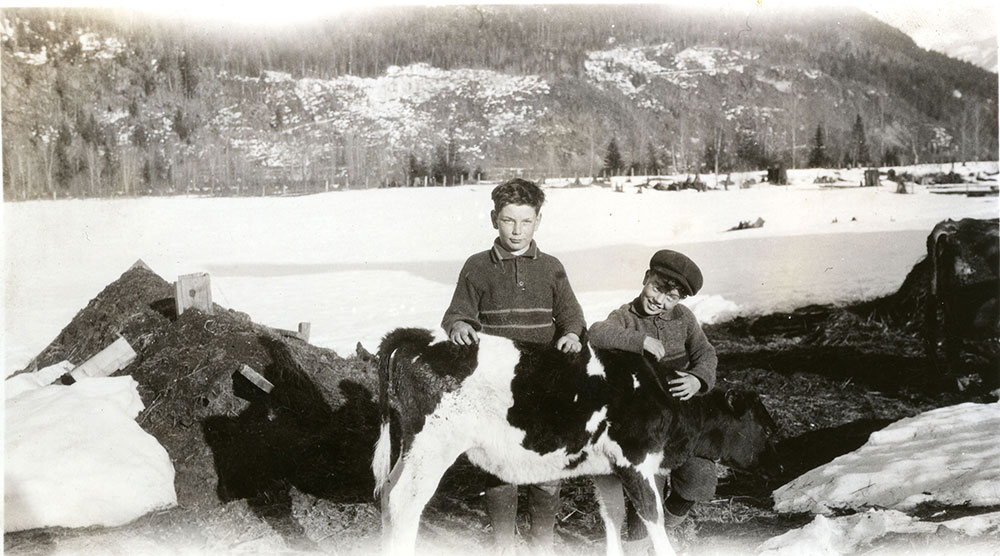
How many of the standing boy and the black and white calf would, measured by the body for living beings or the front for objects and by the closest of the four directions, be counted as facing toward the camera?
1

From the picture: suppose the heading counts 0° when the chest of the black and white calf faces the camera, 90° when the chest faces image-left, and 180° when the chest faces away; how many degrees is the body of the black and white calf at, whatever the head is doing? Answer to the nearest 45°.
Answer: approximately 270°

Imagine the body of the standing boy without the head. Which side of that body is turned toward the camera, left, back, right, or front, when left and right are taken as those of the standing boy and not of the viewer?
front

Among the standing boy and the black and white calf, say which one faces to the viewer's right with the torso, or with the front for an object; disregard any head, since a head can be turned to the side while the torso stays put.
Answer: the black and white calf

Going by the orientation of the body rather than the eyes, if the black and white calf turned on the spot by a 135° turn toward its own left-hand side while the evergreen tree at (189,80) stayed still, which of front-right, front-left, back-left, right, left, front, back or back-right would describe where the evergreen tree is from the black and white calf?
front

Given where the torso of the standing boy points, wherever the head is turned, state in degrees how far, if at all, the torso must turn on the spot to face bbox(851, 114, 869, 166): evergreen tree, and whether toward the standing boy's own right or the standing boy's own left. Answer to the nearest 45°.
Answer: approximately 135° to the standing boy's own left

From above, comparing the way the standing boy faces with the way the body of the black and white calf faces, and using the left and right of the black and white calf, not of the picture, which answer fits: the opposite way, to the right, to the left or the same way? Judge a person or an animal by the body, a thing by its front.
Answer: to the right

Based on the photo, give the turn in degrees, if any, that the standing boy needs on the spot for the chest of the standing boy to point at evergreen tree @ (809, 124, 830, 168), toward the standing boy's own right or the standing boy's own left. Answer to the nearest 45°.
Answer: approximately 135° to the standing boy's own left

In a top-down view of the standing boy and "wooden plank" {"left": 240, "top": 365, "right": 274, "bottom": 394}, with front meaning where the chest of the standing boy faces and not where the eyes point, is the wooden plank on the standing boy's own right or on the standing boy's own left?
on the standing boy's own right
